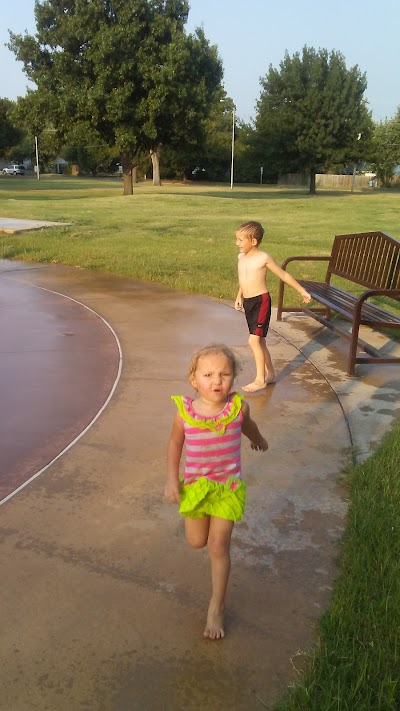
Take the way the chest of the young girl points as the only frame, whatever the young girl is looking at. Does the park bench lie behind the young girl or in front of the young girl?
behind

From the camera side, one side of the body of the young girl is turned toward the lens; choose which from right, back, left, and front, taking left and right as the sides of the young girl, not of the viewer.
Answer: front

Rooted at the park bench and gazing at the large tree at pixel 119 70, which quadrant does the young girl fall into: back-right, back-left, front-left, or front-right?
back-left

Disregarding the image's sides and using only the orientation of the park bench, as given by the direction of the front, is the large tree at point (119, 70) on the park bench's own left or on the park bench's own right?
on the park bench's own right

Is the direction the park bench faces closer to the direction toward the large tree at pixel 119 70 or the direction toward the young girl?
the young girl

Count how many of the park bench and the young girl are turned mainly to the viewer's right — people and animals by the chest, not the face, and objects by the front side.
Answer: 0

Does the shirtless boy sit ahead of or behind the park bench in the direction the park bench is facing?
ahead

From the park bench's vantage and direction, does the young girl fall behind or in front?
in front

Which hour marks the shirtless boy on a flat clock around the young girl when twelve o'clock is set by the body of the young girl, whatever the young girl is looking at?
The shirtless boy is roughly at 6 o'clock from the young girl.

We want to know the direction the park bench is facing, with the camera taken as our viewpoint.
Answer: facing the viewer and to the left of the viewer

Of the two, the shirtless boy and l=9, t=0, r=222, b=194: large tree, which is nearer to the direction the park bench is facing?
the shirtless boy

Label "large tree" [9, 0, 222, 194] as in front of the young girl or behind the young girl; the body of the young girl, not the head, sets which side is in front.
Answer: behind
